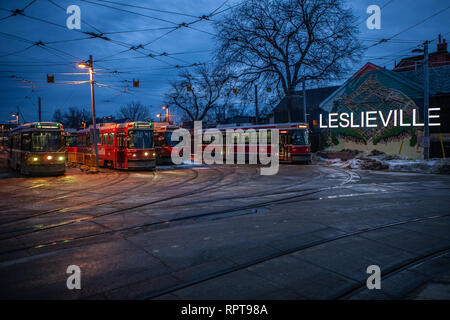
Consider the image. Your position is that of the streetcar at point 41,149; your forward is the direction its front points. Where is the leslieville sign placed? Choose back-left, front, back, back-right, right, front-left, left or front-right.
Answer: front-left

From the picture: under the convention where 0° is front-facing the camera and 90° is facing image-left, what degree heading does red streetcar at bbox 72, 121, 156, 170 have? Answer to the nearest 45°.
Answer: approximately 315°

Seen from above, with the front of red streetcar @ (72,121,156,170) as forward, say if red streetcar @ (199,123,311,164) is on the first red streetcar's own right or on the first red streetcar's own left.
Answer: on the first red streetcar's own left

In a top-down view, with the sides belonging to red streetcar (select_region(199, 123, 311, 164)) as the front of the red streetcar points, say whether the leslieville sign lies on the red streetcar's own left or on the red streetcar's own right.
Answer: on the red streetcar's own left

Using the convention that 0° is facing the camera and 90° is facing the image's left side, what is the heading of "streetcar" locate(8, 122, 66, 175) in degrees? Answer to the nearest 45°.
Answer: approximately 315°

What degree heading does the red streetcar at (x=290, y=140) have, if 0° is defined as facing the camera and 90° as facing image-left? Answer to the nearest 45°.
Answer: approximately 315°
